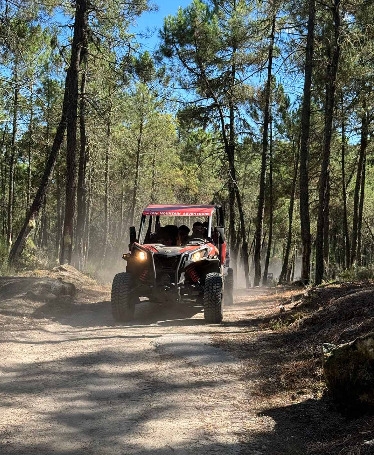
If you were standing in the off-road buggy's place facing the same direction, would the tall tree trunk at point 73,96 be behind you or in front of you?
behind

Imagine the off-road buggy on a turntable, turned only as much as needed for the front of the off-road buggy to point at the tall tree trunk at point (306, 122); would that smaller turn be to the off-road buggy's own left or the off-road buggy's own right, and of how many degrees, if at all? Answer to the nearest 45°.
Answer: approximately 135° to the off-road buggy's own left

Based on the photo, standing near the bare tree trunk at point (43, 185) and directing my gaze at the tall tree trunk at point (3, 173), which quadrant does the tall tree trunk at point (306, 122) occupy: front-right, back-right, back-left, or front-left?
back-right

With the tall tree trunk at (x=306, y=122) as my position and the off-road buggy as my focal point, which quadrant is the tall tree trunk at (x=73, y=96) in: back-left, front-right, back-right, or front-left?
front-right

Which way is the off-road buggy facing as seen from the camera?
toward the camera

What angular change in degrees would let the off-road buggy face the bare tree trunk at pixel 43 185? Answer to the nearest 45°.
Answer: approximately 135° to its right

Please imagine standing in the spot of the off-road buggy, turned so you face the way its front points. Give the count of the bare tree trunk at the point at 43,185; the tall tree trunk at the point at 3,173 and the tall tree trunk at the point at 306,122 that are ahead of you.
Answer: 0

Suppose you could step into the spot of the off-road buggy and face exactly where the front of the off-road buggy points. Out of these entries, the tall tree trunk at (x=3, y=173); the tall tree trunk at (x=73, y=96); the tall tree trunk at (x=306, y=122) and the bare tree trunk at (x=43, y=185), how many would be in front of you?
0

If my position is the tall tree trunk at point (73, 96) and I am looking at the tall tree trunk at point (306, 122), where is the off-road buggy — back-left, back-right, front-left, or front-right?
front-right
